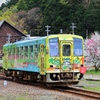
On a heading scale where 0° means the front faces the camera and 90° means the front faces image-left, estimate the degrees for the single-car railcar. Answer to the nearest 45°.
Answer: approximately 315°

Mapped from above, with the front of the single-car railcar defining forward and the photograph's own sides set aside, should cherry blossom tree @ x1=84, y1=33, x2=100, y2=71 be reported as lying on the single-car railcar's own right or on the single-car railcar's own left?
on the single-car railcar's own left
